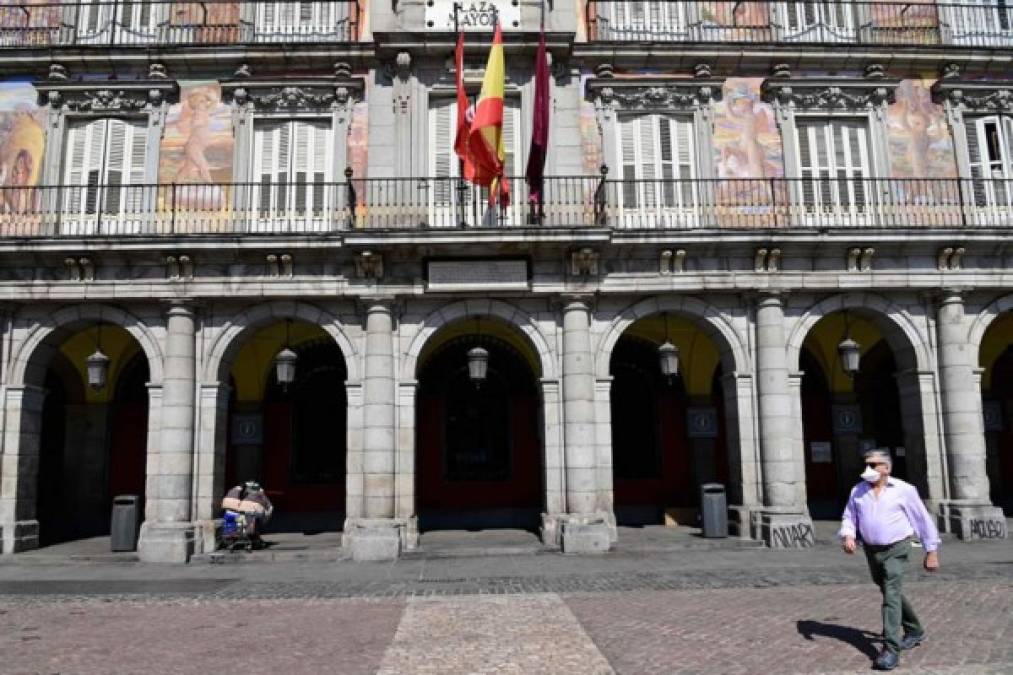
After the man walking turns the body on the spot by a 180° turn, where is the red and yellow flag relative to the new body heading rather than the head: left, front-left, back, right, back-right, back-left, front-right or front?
left

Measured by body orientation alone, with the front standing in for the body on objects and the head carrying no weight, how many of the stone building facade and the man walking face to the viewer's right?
0

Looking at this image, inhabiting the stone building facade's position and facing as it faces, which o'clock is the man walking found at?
The man walking is roughly at 11 o'clock from the stone building facade.

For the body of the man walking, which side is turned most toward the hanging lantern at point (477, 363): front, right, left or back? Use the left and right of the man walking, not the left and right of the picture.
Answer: right

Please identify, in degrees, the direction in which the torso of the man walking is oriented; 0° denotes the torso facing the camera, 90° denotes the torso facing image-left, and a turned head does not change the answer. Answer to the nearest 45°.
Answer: approximately 45°

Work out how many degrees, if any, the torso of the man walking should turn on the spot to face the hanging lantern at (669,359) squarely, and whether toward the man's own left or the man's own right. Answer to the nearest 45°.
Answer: approximately 90° to the man's own right

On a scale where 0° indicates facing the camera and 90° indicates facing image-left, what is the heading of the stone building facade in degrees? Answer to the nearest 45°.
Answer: approximately 0°
